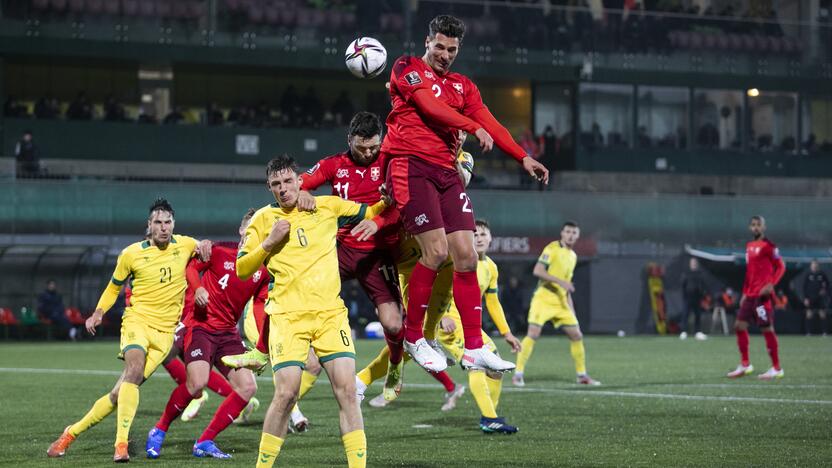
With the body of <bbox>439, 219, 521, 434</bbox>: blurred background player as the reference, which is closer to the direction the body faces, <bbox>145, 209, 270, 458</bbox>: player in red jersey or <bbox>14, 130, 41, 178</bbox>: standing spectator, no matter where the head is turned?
the player in red jersey

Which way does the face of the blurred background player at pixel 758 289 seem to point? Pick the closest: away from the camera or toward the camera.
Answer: toward the camera

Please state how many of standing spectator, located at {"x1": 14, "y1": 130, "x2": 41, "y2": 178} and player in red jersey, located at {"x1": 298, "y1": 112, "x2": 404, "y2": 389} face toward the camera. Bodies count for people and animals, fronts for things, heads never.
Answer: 2

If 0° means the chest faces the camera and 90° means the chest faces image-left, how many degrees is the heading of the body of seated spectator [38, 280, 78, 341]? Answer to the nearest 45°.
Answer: approximately 315°

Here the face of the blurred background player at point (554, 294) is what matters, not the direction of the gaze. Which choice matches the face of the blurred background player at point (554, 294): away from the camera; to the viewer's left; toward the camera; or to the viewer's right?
toward the camera

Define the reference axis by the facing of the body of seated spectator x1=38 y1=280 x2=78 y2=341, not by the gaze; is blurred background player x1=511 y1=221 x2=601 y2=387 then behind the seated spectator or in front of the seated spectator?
in front

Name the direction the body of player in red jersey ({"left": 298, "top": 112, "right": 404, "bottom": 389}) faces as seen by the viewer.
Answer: toward the camera

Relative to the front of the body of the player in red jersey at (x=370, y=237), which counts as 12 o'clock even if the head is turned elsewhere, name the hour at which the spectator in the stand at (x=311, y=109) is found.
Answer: The spectator in the stand is roughly at 6 o'clock from the player in red jersey.

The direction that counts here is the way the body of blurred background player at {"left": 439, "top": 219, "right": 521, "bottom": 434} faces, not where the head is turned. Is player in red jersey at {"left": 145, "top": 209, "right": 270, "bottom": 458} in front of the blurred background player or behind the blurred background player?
in front

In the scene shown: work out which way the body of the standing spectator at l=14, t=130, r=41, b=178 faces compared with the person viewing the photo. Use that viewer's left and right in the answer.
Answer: facing the viewer

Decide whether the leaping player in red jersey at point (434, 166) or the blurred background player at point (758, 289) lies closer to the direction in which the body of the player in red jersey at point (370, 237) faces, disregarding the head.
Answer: the leaping player in red jersey

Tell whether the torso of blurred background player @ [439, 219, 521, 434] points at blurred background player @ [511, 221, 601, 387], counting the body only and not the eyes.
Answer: no

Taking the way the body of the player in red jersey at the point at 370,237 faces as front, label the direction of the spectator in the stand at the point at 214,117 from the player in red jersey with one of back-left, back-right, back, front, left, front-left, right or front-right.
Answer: back
